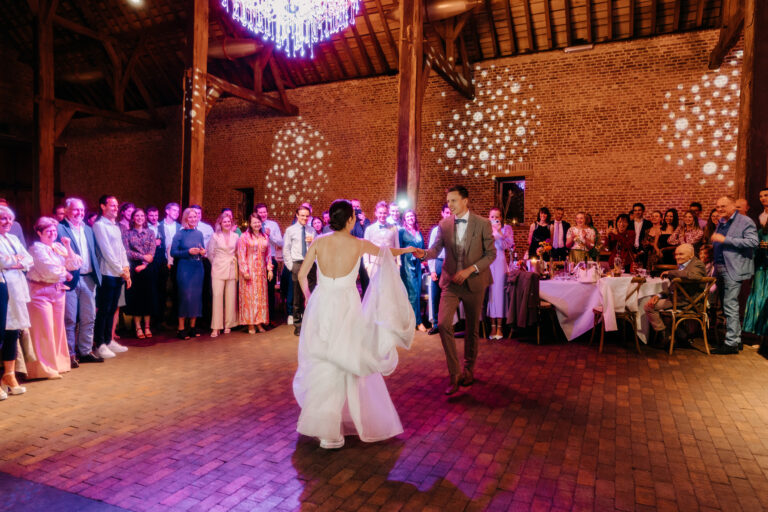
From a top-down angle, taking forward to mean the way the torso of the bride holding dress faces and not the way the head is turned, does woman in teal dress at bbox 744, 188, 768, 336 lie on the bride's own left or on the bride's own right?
on the bride's own right

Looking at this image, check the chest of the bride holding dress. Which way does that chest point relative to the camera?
away from the camera

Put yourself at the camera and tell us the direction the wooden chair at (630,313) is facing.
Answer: facing to the left of the viewer

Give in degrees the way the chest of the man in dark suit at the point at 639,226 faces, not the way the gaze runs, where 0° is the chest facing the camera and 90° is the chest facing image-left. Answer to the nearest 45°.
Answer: approximately 45°

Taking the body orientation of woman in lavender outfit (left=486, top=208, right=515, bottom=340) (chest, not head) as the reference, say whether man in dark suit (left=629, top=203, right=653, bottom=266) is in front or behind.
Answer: behind

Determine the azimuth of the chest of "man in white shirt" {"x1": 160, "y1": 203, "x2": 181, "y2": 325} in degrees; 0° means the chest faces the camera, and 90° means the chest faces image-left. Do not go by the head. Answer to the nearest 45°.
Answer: approximately 315°
